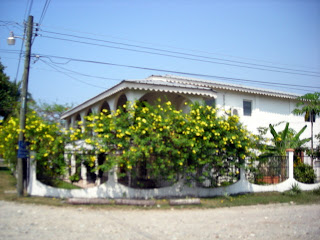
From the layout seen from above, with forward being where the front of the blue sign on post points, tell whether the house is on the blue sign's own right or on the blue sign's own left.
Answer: on the blue sign's own left

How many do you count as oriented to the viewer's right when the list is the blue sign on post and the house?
0

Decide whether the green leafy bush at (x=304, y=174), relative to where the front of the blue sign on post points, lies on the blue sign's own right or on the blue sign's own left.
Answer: on the blue sign's own left

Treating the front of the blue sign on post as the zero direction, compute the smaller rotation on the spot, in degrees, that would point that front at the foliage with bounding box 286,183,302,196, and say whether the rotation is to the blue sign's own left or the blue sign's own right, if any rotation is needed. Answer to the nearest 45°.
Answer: approximately 90° to the blue sign's own left

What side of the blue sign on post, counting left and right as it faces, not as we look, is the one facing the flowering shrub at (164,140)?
left

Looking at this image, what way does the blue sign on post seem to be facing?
toward the camera

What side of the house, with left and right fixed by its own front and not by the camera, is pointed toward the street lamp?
front

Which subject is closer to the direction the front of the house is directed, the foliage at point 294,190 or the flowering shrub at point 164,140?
the flowering shrub
